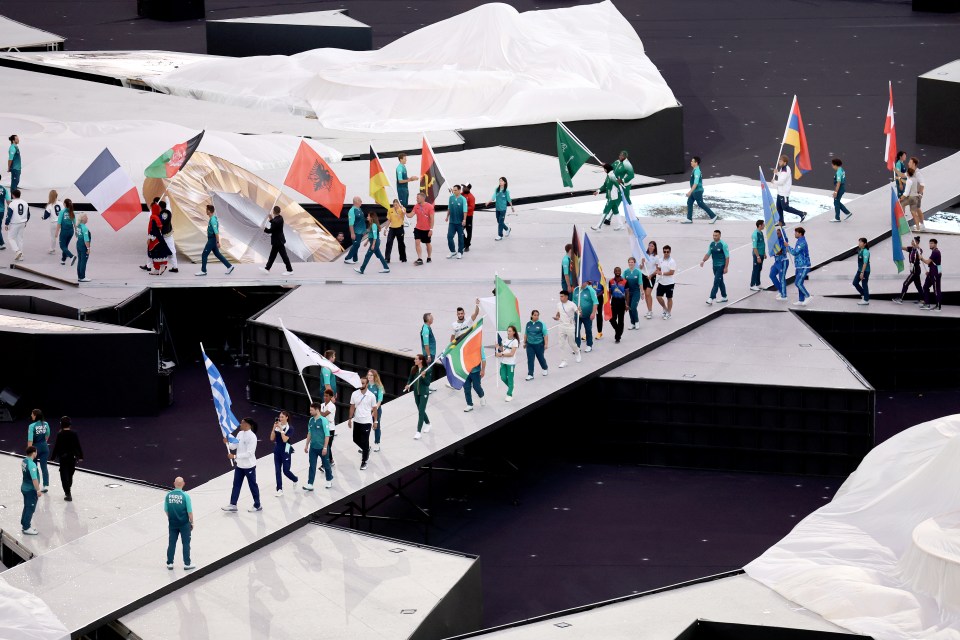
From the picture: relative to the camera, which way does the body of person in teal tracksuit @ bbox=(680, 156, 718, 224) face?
to the viewer's left

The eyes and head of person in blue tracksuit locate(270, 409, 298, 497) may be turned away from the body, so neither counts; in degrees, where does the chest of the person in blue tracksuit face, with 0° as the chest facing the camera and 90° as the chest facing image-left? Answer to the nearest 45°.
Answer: approximately 45°

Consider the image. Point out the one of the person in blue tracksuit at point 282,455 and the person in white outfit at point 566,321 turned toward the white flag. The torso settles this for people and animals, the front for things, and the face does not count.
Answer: the person in white outfit

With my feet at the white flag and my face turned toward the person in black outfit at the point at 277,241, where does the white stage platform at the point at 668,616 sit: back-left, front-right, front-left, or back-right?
back-right

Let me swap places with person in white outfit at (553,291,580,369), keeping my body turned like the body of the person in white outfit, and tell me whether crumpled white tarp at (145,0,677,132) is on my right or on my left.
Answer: on my right

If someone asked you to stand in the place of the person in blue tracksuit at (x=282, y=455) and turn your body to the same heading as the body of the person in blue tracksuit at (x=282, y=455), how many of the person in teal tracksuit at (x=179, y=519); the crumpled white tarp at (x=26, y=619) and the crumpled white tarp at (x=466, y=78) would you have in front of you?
2

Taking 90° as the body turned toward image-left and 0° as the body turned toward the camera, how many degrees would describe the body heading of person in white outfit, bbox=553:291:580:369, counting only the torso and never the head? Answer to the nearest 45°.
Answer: approximately 45°

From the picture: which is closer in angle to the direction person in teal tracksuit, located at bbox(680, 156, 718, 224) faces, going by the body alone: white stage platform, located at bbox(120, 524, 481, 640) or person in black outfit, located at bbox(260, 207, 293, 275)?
the person in black outfit

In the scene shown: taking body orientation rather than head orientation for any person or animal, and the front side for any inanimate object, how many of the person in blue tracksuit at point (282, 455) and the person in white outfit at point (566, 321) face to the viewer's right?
0

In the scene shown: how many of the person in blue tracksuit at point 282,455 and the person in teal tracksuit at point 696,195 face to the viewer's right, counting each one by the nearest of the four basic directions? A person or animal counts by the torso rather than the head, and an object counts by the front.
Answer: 0

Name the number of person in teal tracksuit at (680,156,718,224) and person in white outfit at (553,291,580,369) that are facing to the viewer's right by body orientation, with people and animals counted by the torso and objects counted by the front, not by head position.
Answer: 0

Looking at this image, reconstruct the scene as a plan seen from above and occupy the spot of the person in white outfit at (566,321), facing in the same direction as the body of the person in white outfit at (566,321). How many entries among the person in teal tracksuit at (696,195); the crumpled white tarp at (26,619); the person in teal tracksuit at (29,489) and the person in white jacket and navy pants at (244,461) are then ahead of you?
3

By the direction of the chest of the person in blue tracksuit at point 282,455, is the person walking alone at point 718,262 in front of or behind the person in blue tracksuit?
behind

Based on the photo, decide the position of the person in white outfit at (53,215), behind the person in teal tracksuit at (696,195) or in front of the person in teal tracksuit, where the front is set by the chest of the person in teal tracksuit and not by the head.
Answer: in front

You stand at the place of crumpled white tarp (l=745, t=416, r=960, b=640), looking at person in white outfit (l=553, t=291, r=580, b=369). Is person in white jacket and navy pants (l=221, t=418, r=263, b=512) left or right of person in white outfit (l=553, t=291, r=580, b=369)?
left
